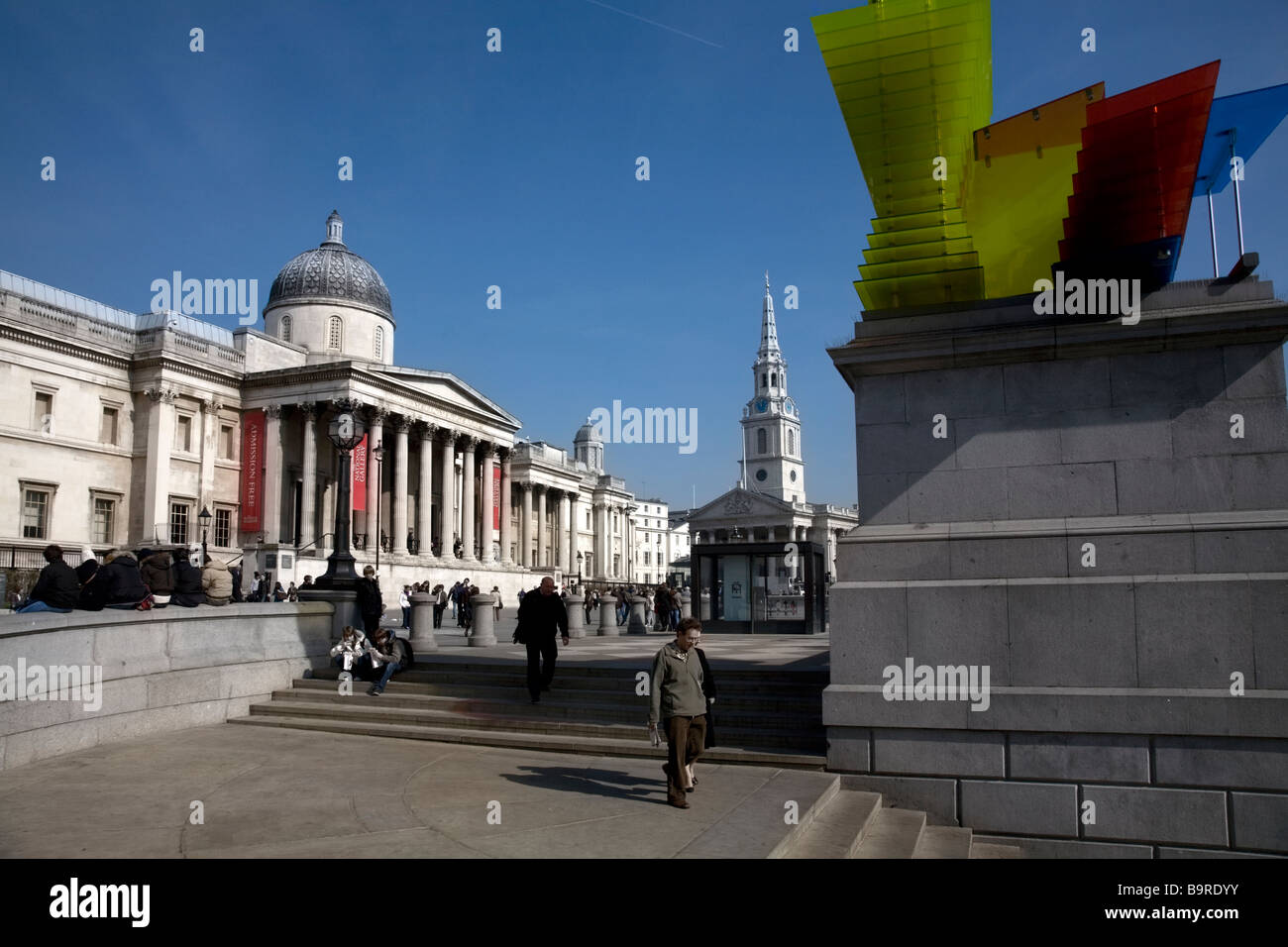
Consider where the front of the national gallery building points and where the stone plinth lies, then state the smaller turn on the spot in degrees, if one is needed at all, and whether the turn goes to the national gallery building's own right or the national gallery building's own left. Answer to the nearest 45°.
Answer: approximately 45° to the national gallery building's own right

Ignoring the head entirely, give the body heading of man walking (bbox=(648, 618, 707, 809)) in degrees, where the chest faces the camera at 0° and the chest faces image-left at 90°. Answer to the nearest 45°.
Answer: approximately 315°

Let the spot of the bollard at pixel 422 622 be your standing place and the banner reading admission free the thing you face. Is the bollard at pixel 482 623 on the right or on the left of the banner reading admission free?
right

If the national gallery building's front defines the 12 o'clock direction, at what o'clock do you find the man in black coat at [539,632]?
The man in black coat is roughly at 1 o'clock from the national gallery building.

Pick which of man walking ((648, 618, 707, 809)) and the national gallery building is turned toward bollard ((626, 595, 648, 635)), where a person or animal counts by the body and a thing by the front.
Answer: the national gallery building

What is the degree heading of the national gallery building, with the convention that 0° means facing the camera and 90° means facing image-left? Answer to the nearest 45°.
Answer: approximately 315°

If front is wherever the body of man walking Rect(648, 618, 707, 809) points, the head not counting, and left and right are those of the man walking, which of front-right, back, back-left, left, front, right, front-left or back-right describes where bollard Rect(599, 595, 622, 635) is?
back-left
